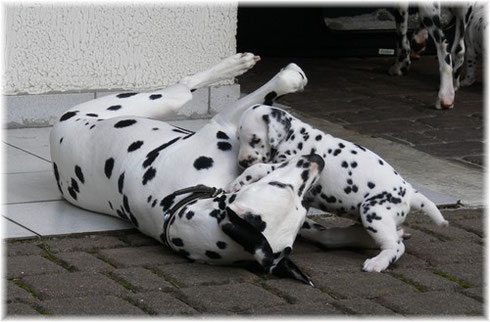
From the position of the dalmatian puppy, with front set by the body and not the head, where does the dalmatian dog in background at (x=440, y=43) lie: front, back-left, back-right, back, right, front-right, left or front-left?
right

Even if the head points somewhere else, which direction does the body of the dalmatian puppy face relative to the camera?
to the viewer's left
